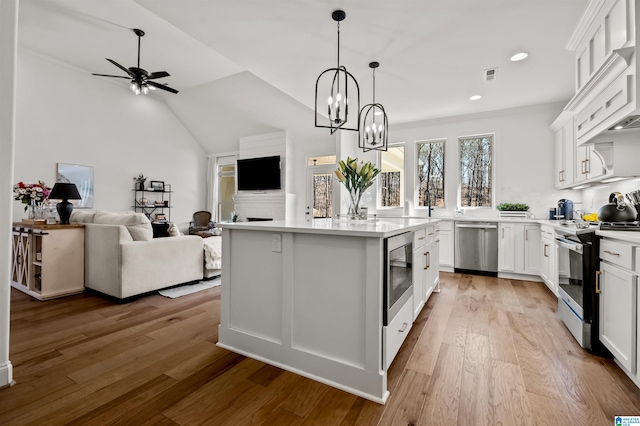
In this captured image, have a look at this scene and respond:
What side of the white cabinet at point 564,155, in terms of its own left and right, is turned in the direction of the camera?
left

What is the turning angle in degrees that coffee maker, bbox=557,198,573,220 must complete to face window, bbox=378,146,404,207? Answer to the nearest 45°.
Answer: approximately 45° to its right

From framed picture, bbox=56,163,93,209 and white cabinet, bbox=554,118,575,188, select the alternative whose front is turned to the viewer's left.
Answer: the white cabinet

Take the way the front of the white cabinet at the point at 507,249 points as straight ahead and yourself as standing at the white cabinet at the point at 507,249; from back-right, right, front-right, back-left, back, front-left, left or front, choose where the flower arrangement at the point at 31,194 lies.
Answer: front-right

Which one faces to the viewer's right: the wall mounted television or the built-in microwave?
the built-in microwave

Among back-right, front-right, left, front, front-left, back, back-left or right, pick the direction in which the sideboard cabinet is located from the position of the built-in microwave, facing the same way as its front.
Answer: back

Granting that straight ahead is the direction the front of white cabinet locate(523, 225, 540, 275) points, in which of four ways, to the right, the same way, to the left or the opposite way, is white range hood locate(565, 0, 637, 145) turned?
to the right

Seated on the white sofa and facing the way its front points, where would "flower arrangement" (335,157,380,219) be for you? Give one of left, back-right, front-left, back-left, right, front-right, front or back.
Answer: right

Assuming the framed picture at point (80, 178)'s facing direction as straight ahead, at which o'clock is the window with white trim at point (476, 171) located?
The window with white trim is roughly at 12 o'clock from the framed picture.

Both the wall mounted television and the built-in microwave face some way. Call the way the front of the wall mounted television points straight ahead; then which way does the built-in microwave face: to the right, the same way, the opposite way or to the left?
to the left

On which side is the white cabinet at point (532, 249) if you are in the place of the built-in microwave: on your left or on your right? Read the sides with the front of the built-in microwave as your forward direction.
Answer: on your left

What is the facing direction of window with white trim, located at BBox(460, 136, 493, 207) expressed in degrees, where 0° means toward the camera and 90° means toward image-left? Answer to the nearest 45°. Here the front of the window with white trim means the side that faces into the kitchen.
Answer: approximately 0°

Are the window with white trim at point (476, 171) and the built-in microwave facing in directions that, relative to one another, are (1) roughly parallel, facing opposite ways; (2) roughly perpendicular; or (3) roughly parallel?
roughly perpendicular

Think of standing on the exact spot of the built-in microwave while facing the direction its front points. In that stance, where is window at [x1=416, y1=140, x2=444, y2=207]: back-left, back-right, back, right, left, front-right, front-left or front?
left

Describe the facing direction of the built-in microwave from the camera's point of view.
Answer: facing to the right of the viewer

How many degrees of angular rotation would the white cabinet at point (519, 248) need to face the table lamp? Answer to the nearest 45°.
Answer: approximately 45° to its right
